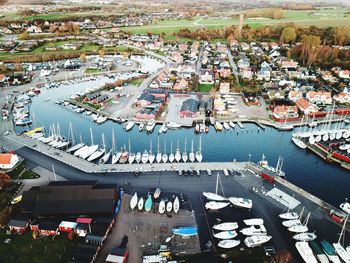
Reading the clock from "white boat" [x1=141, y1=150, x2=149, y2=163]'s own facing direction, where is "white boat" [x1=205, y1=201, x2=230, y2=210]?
"white boat" [x1=205, y1=201, x2=230, y2=210] is roughly at 11 o'clock from "white boat" [x1=141, y1=150, x2=149, y2=163].

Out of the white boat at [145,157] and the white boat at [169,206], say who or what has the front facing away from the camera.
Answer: the white boat at [169,206]

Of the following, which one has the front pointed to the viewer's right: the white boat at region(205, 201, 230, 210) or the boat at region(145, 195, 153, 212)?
the white boat

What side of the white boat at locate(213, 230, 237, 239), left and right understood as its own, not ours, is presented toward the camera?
left

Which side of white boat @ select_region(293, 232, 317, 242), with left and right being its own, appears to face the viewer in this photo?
left

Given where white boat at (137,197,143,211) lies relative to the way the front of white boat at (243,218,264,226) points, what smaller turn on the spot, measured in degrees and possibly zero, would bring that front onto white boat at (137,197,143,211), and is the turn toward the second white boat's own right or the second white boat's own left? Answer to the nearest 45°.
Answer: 0° — it already faces it

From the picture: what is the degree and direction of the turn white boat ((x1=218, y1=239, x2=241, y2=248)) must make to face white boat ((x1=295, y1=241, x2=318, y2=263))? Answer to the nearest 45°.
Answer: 0° — it already faces it

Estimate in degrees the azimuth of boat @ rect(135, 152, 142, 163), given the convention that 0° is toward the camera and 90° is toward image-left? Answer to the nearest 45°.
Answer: approximately 0°

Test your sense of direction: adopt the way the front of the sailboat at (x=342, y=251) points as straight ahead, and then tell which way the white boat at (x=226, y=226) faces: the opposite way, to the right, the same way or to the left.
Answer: to the left

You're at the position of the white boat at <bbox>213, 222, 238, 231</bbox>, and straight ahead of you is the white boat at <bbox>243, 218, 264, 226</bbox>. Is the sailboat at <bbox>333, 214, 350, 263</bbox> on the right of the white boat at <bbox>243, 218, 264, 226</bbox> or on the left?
right

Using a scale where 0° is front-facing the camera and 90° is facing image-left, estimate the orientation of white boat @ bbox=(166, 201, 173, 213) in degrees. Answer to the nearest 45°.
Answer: approximately 180°

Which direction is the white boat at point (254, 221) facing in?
to the viewer's left
